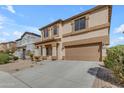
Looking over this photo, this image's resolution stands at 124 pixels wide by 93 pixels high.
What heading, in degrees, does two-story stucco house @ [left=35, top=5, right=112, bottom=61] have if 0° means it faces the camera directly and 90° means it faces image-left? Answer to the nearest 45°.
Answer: approximately 45°

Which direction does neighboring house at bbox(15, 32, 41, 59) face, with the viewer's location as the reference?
facing the viewer and to the left of the viewer

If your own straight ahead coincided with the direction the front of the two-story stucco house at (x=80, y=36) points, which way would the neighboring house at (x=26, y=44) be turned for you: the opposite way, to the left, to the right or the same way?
the same way

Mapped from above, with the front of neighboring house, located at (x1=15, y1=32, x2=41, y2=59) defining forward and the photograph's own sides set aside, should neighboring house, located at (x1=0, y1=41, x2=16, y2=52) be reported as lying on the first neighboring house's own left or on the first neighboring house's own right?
on the first neighboring house's own right

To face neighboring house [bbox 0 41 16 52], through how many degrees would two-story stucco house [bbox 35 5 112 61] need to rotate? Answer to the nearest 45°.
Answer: approximately 90° to its right

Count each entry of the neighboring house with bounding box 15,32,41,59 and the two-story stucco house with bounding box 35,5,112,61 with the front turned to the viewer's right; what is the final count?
0

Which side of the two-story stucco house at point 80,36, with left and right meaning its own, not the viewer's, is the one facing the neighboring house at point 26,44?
right
